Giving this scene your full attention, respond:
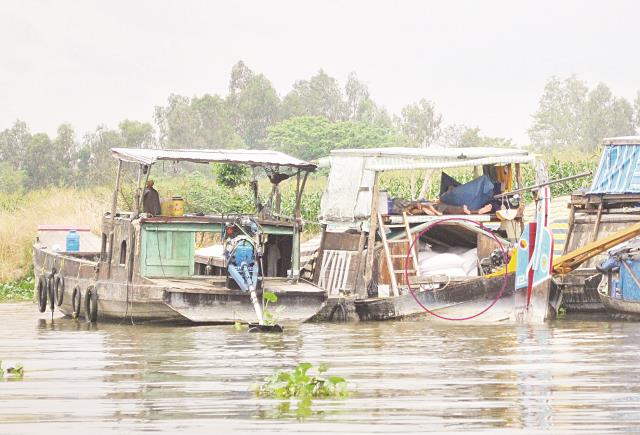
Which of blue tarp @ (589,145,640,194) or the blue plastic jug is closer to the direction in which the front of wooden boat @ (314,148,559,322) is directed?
the blue tarp

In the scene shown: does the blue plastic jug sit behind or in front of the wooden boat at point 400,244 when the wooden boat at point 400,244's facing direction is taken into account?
behind

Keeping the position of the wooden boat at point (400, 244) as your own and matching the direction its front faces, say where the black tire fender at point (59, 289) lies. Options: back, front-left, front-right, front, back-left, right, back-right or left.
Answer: back

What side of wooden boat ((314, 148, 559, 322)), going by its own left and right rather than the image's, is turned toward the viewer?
right

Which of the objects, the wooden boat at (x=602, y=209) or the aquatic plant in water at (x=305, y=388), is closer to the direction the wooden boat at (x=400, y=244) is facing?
the wooden boat

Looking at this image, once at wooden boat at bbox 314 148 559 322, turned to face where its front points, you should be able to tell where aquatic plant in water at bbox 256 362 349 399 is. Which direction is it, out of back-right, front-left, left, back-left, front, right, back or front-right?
right

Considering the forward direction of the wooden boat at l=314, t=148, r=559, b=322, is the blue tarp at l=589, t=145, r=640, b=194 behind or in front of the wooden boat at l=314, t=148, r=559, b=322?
in front

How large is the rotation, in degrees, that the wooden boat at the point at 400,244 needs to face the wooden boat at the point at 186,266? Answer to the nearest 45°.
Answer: approximately 135° to its right

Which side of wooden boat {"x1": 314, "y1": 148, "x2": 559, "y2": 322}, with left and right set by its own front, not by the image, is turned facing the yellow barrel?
back

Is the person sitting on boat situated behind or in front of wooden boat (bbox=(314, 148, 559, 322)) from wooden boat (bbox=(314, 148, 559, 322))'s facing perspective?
behind

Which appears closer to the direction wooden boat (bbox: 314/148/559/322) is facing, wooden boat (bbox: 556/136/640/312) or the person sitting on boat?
the wooden boat
